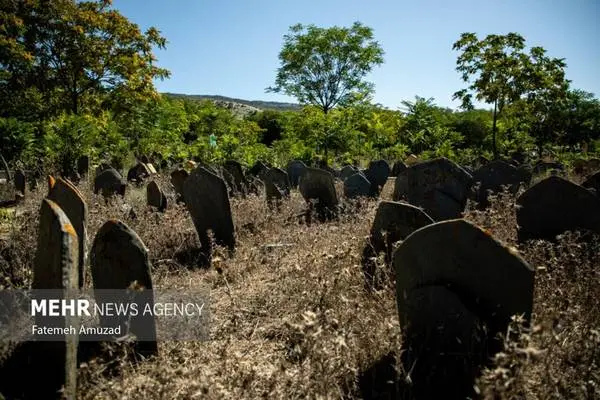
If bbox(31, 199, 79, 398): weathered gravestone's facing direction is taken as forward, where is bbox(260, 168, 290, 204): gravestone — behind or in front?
behind

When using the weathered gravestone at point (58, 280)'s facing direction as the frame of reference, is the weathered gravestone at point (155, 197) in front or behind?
behind

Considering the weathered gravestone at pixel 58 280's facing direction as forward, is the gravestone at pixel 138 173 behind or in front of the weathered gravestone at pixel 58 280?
behind

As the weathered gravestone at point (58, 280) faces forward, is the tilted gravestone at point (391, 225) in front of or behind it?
behind

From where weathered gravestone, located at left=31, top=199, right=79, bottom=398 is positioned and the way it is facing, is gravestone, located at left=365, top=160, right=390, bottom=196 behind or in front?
behind

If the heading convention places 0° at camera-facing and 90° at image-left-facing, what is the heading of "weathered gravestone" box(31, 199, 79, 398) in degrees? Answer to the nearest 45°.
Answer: approximately 45°

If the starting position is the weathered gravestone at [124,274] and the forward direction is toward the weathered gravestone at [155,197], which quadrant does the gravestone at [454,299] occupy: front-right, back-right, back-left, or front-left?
back-right
